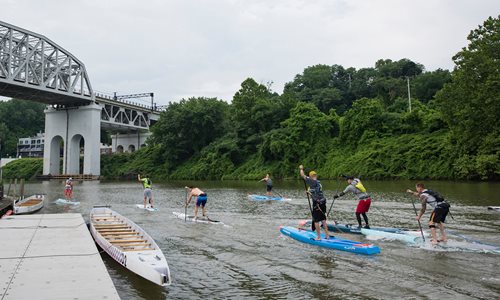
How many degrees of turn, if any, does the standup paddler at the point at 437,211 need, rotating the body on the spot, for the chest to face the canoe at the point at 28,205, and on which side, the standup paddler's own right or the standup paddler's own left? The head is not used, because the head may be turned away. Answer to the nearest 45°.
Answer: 0° — they already face it

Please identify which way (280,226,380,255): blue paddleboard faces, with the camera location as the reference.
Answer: facing away from the viewer and to the left of the viewer

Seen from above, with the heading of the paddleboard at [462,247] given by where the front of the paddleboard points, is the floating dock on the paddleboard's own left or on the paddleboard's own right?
on the paddleboard's own left

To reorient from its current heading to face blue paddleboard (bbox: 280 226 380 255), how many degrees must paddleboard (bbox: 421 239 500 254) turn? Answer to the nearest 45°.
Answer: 0° — it already faces it

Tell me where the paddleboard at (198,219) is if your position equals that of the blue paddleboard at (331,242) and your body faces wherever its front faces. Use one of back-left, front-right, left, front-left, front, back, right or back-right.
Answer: front

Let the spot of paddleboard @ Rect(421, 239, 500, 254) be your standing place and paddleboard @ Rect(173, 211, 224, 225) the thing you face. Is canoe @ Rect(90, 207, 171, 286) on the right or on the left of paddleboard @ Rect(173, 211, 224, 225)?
left

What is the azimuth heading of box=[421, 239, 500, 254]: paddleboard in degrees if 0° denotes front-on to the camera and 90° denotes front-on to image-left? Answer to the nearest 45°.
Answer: approximately 90°

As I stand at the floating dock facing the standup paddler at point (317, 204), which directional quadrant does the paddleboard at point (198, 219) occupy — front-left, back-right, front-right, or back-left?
front-left

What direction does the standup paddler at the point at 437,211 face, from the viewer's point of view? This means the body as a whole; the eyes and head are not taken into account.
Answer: to the viewer's left

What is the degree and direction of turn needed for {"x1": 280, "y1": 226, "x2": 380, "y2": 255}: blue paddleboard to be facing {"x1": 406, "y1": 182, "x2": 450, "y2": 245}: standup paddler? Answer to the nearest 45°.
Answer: approximately 135° to its right
